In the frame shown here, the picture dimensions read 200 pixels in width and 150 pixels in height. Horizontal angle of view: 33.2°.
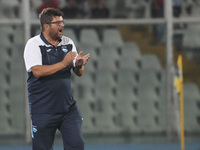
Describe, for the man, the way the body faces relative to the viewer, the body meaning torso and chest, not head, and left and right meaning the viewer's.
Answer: facing the viewer and to the right of the viewer
